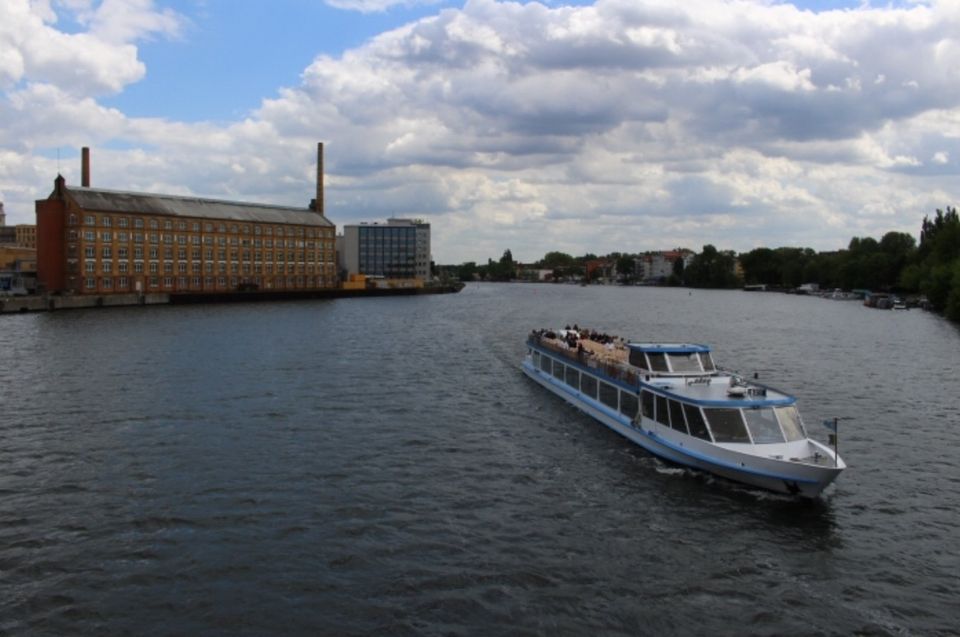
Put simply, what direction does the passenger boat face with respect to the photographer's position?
facing the viewer and to the right of the viewer
